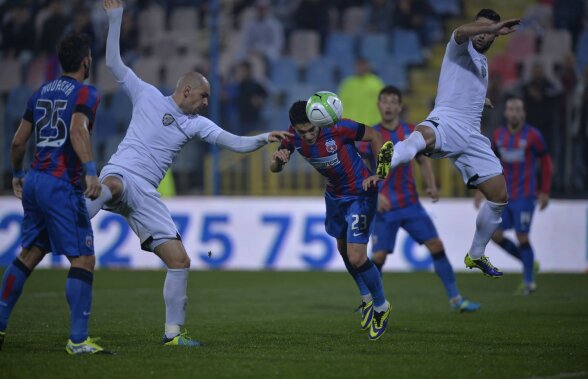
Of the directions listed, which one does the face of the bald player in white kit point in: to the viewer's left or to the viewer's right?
to the viewer's right

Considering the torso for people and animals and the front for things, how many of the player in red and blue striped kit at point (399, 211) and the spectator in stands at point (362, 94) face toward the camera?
2

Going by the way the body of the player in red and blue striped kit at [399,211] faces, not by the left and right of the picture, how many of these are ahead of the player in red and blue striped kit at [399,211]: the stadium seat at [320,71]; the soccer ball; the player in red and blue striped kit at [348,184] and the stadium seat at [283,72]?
2

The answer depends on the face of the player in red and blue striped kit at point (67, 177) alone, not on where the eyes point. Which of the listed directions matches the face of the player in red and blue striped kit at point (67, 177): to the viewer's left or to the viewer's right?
to the viewer's right

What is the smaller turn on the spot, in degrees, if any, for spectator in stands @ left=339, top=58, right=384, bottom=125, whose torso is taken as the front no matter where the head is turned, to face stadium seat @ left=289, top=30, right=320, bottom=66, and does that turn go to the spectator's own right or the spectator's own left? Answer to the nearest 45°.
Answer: approximately 135° to the spectator's own right

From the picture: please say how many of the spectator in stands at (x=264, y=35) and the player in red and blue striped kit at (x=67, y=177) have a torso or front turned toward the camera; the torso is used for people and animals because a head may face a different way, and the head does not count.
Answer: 1

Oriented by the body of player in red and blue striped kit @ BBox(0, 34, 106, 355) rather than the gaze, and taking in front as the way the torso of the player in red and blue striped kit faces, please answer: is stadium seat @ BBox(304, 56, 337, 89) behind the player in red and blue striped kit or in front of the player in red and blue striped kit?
in front

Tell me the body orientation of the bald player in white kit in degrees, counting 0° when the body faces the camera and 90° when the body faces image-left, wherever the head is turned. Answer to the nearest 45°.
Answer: approximately 315°

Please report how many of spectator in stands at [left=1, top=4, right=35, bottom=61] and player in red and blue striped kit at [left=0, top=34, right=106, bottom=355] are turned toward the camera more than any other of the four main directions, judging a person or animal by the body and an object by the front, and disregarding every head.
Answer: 1

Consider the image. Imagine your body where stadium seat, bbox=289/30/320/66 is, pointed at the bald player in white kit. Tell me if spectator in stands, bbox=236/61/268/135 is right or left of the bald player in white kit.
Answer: right
